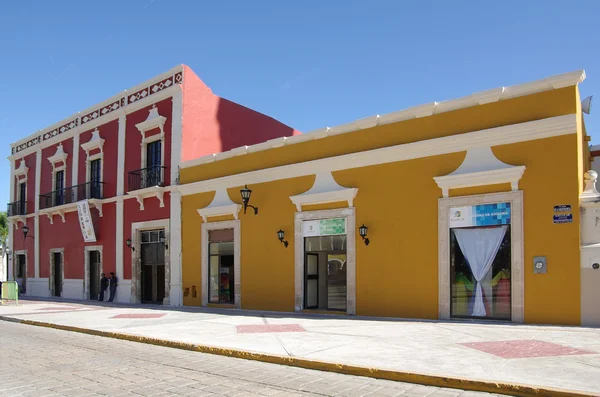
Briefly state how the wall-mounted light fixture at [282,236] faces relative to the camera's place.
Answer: facing the viewer and to the left of the viewer

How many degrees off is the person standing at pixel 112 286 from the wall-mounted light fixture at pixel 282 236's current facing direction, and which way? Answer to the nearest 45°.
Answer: approximately 90° to its right

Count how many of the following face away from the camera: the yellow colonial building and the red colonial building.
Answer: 0

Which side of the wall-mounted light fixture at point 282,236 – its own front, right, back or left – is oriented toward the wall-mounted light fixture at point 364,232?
left

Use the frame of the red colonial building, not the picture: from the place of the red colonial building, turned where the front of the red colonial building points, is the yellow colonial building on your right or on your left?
on your left

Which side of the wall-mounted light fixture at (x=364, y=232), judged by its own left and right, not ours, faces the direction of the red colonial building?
right

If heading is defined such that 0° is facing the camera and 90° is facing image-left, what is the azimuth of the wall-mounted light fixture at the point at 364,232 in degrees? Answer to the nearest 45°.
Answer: approximately 45°

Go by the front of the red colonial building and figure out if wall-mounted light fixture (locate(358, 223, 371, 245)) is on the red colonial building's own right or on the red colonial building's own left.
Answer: on the red colonial building's own left

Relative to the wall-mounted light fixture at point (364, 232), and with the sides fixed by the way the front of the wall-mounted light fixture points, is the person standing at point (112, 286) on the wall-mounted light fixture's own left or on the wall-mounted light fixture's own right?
on the wall-mounted light fixture's own right

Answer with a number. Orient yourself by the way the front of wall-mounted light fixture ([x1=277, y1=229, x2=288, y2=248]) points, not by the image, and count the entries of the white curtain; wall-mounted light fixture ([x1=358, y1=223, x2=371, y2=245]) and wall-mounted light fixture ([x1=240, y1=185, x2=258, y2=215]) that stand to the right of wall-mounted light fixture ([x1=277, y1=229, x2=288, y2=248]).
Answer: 1

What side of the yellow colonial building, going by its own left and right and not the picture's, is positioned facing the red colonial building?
right

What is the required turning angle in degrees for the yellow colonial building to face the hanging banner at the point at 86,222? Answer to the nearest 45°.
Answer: approximately 90° to its right
